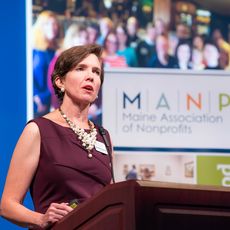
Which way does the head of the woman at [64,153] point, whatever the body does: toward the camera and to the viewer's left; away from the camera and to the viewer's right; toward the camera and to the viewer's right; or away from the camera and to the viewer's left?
toward the camera and to the viewer's right

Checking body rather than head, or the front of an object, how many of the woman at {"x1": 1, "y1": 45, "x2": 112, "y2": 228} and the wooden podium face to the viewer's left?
0

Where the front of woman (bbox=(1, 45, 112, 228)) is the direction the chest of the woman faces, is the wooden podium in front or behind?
in front

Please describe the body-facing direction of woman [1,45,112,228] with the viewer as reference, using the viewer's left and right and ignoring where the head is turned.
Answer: facing the viewer and to the right of the viewer

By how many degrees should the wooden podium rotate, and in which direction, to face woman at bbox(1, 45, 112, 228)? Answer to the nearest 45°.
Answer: approximately 180°

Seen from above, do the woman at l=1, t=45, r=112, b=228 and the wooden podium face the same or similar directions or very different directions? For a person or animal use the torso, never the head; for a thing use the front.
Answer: same or similar directions
